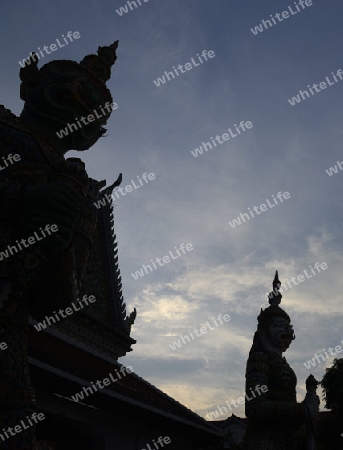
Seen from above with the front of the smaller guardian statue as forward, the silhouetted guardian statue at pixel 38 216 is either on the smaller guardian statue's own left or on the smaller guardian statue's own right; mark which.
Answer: on the smaller guardian statue's own right

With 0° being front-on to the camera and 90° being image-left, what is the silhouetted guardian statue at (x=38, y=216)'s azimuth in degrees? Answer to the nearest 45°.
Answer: approximately 270°

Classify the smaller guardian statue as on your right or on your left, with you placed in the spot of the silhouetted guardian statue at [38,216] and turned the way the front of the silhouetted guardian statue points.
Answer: on your left

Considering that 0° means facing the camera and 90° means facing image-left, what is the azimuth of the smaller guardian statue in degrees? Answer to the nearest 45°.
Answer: approximately 315°
